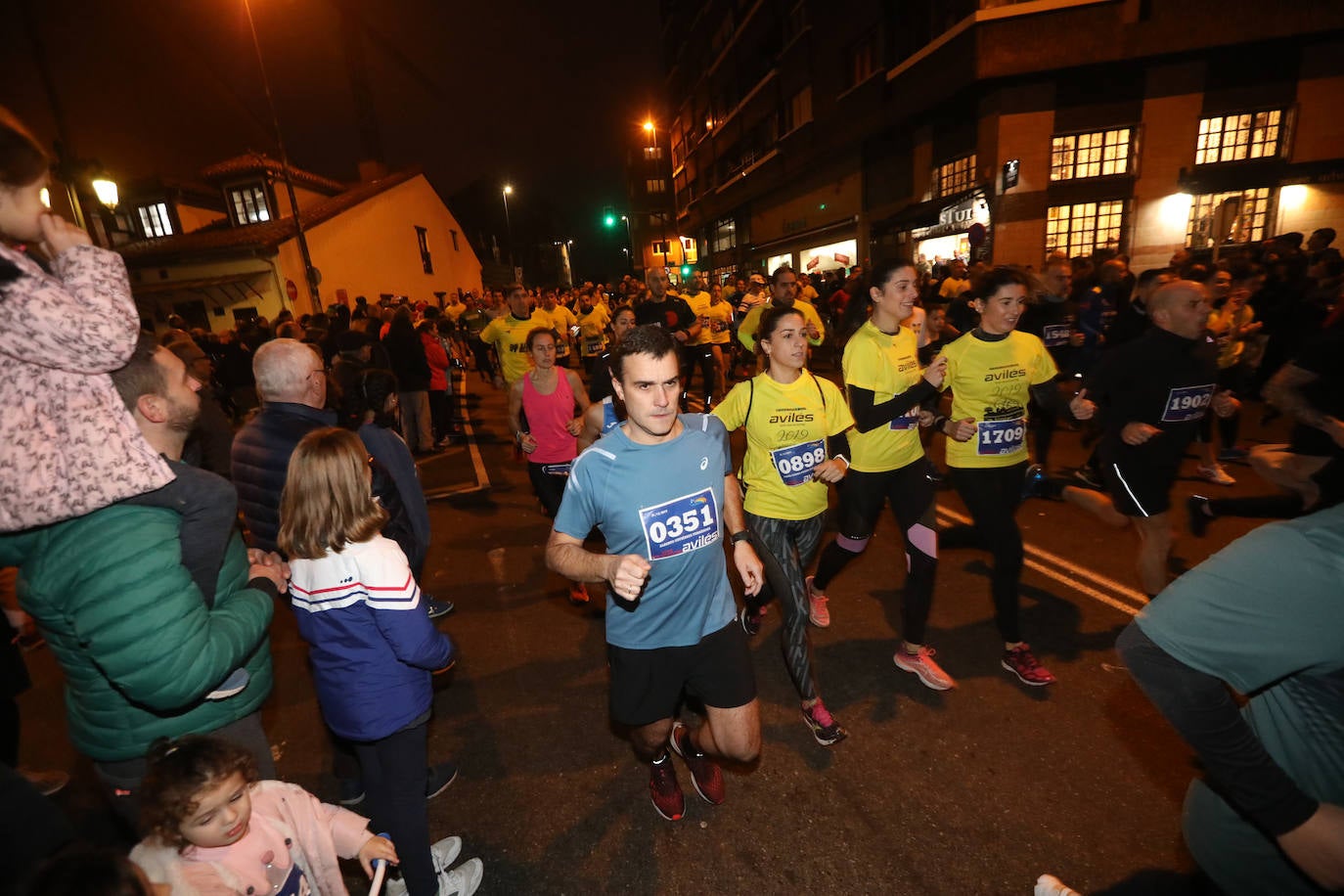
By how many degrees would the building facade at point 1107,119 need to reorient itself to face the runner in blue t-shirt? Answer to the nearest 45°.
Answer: approximately 45° to its left

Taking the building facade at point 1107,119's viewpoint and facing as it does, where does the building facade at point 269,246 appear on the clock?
the building facade at point 269,246 is roughly at 1 o'clock from the building facade at point 1107,119.

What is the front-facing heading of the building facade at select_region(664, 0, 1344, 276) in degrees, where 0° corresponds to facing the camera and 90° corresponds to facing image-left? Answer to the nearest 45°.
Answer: approximately 45°

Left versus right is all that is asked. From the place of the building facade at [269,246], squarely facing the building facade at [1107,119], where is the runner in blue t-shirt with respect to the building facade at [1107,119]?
right
